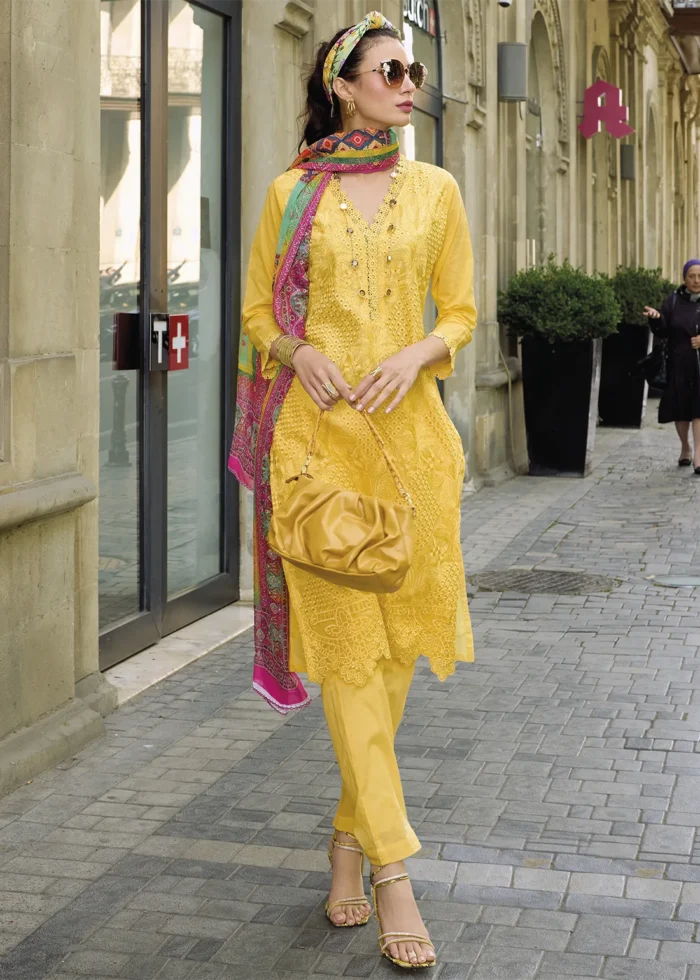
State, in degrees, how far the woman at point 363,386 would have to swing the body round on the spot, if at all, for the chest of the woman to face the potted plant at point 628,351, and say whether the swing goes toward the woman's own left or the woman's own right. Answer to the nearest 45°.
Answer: approximately 180°

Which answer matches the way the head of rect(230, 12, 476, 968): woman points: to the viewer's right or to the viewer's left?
to the viewer's right

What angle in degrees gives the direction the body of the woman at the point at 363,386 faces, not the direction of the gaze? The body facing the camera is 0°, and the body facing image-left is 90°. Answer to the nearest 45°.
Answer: approximately 0°

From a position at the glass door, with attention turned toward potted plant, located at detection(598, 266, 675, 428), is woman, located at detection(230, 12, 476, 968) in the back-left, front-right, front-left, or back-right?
back-right

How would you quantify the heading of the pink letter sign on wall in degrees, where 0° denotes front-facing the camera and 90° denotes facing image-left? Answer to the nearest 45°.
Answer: approximately 0°

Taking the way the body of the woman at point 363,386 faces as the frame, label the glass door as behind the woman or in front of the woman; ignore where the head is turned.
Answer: behind

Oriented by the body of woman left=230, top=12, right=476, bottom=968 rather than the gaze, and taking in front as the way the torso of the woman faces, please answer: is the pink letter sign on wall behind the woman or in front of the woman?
behind

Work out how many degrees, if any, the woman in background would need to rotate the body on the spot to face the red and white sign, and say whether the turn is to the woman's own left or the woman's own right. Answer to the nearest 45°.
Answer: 0° — they already face it
